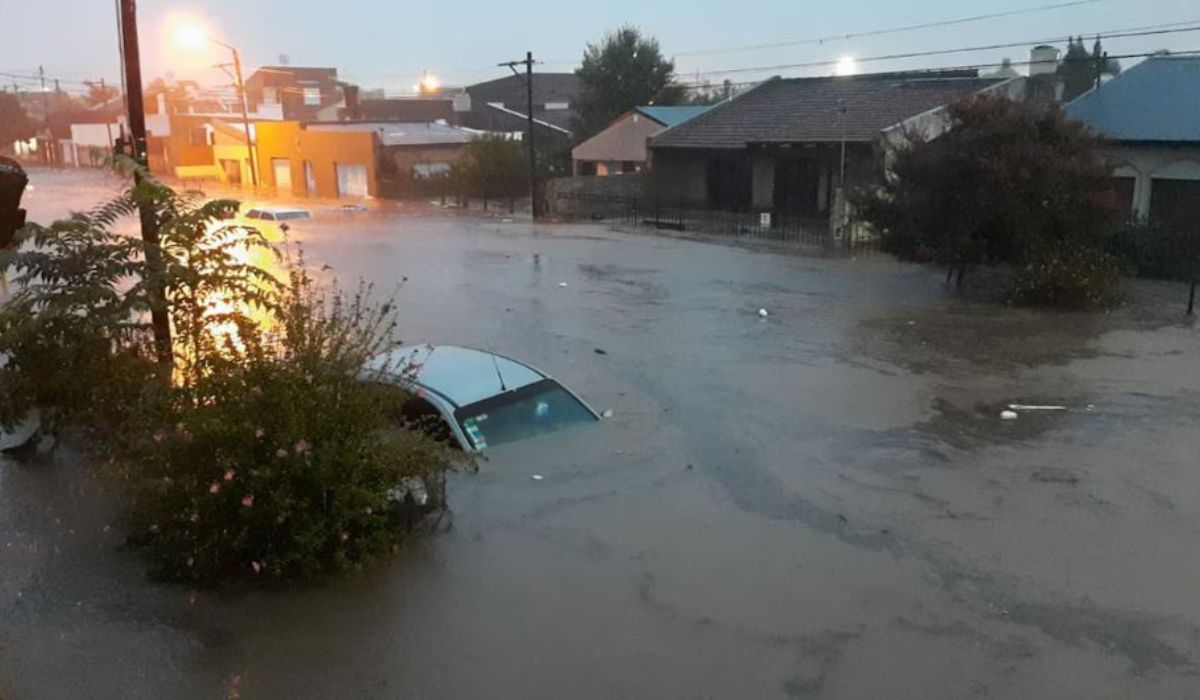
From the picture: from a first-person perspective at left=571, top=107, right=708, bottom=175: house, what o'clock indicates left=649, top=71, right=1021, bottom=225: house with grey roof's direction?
The house with grey roof is roughly at 9 o'clock from the house.

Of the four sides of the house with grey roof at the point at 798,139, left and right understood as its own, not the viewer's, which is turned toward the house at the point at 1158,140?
left

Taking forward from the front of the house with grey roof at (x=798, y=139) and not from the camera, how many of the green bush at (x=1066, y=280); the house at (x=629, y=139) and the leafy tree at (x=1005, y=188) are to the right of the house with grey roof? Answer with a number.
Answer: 1

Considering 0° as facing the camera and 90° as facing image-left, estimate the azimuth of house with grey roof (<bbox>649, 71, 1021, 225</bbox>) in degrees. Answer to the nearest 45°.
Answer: approximately 45°

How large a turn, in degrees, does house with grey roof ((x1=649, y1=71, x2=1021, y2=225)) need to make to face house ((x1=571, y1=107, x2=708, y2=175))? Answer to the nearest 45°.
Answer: approximately 90° to its right

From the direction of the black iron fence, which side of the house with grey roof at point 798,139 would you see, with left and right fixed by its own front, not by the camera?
front

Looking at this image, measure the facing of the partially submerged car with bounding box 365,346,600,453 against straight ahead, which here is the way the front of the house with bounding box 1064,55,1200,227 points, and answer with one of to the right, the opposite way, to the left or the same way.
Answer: to the left

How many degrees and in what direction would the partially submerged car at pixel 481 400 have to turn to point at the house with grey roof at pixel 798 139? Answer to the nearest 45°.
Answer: approximately 90° to its left

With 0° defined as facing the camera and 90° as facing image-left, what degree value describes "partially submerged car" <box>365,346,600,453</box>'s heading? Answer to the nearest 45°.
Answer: approximately 315°

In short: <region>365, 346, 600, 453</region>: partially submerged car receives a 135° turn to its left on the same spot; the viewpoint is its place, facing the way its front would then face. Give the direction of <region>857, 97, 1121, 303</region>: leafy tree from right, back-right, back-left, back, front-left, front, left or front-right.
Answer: front-right

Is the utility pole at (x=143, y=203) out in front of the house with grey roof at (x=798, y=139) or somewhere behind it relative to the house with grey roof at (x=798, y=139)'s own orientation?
in front

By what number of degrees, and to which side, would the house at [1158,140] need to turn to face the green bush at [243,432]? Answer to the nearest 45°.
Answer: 0° — it already faces it

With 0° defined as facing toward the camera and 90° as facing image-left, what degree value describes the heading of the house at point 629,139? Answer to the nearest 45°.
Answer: approximately 45°

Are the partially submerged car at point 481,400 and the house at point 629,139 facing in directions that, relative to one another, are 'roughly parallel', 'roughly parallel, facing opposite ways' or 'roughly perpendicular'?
roughly perpendicular
